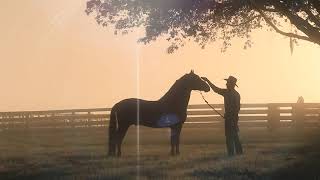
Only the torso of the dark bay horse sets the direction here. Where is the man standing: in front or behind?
in front

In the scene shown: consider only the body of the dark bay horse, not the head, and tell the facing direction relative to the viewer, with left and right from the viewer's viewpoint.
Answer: facing to the right of the viewer
